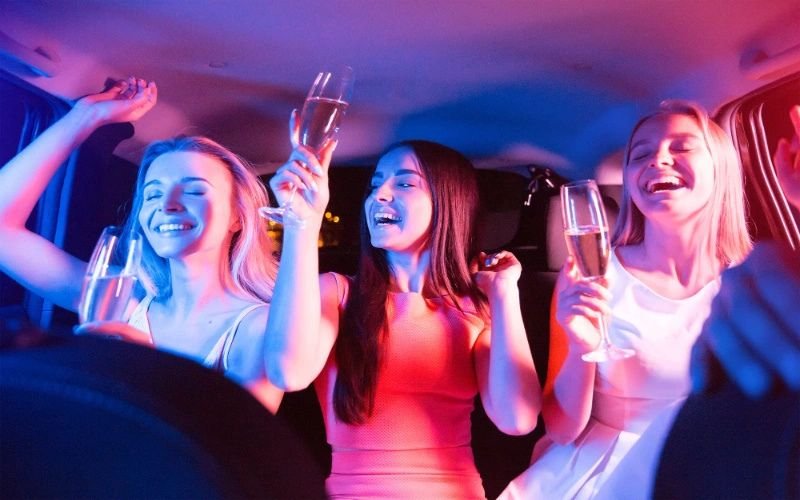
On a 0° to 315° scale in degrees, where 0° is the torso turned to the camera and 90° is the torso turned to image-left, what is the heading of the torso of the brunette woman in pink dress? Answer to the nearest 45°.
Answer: approximately 0°
